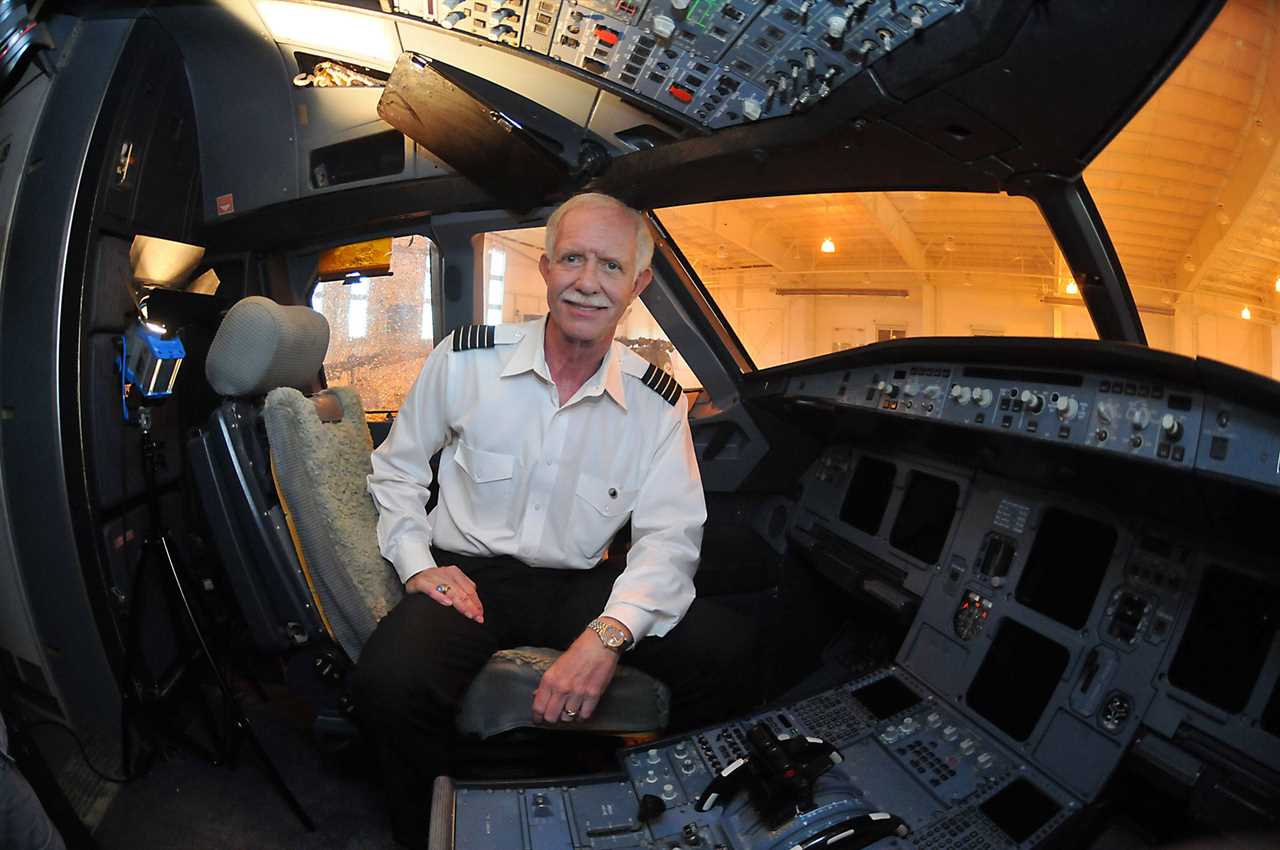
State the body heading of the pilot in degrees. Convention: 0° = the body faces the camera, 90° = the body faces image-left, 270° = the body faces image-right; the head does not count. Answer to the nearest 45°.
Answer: approximately 0°
